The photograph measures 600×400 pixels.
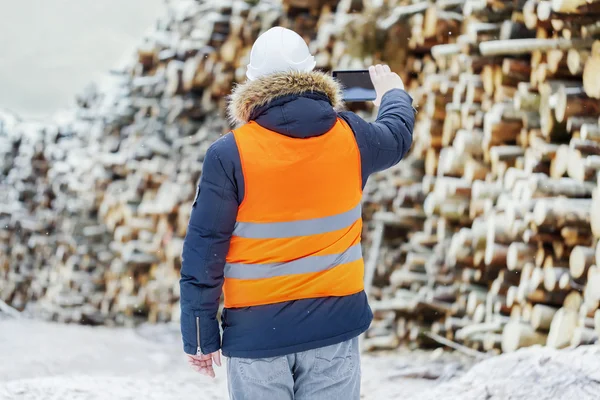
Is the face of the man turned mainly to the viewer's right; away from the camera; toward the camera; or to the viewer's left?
away from the camera

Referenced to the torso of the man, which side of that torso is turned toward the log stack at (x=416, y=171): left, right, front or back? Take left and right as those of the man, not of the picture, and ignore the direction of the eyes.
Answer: front

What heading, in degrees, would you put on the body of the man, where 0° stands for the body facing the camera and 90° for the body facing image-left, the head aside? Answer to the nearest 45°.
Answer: approximately 180°

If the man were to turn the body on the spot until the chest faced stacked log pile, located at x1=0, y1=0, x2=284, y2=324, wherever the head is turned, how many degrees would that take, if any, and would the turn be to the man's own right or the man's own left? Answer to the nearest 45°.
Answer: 0° — they already face it
